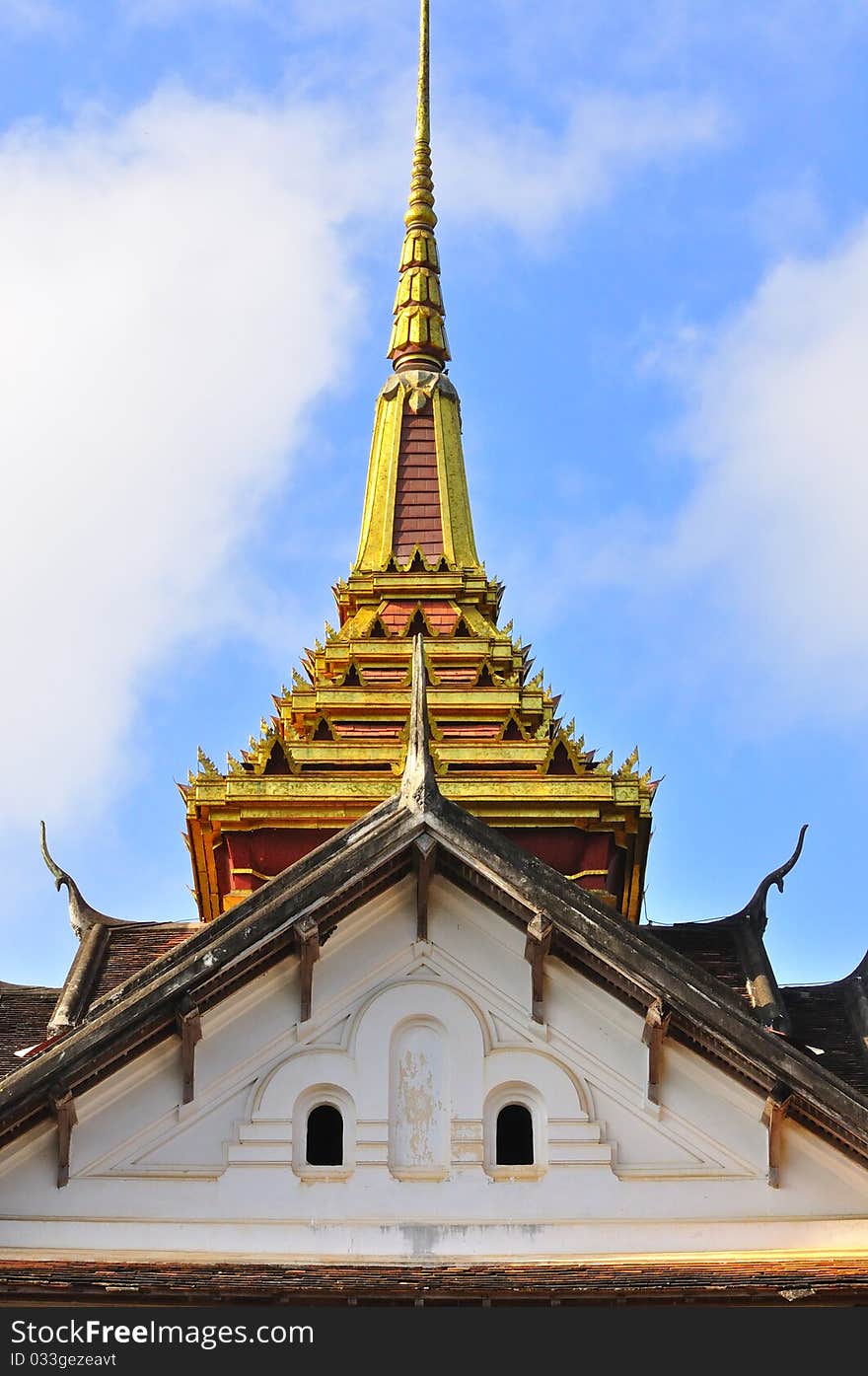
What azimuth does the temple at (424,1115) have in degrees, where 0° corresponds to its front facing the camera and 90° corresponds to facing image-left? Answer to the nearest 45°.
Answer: approximately 0°
